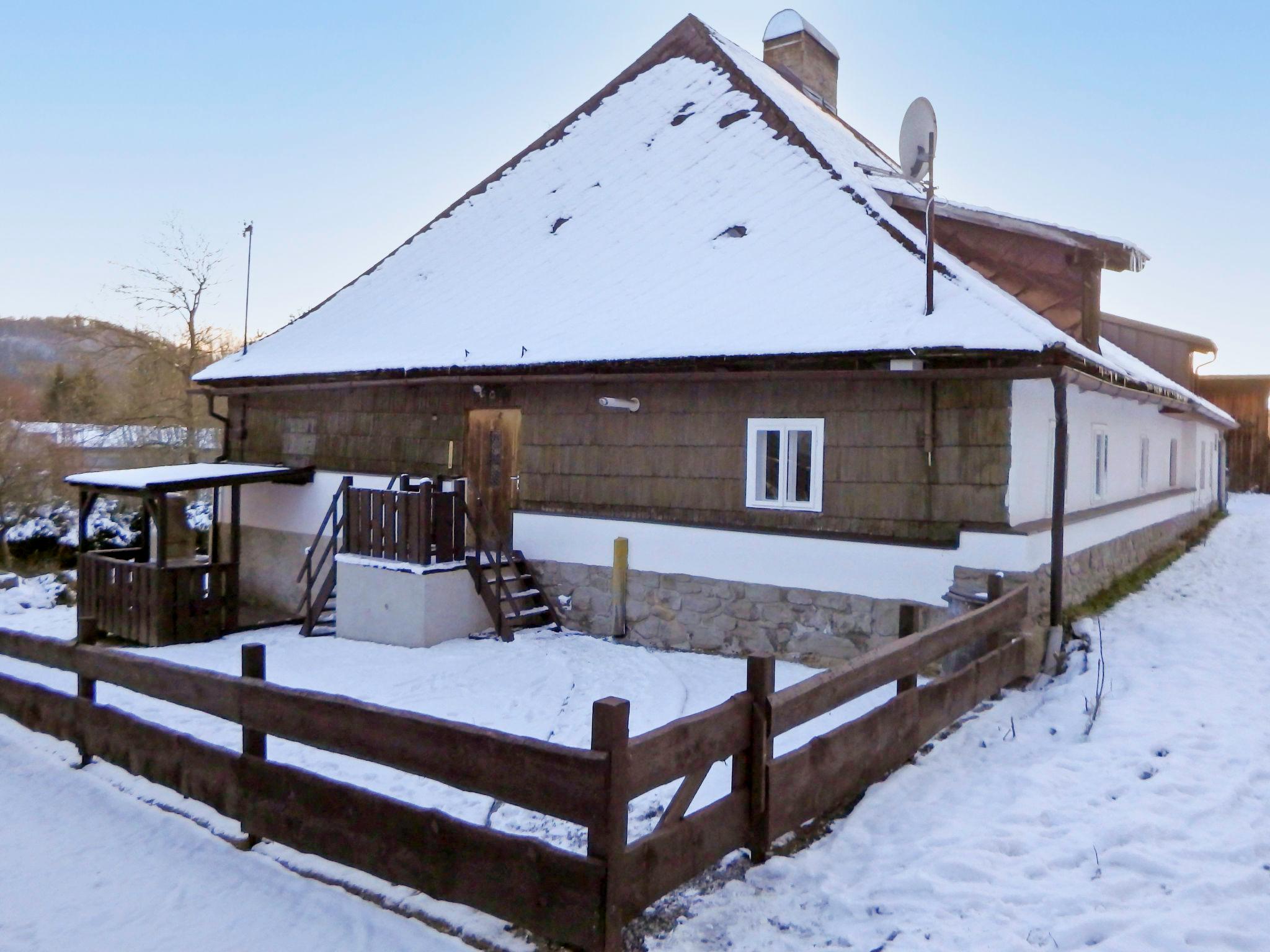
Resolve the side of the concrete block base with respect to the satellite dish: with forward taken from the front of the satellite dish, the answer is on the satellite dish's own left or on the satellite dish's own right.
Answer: on the satellite dish's own left

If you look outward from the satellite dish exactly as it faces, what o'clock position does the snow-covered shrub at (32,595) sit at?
The snow-covered shrub is roughly at 11 o'clock from the satellite dish.

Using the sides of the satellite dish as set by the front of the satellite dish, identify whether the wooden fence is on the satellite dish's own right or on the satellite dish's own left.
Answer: on the satellite dish's own left

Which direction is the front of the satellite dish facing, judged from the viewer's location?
facing away from the viewer and to the left of the viewer

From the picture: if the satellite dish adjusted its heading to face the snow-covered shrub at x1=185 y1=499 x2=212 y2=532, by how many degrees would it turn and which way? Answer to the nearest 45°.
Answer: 0° — it already faces it

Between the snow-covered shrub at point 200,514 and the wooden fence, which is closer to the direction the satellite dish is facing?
the snow-covered shrub
